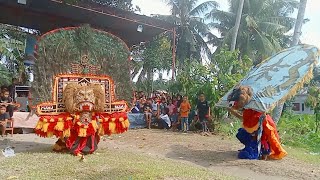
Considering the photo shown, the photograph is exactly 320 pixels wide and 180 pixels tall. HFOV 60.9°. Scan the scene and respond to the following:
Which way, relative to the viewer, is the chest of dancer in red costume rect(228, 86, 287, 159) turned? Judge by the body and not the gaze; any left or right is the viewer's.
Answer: facing to the left of the viewer

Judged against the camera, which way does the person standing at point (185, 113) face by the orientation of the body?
toward the camera

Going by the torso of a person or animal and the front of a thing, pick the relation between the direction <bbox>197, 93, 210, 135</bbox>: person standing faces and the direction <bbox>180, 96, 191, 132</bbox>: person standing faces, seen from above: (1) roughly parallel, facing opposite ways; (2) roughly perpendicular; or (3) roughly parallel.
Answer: roughly parallel

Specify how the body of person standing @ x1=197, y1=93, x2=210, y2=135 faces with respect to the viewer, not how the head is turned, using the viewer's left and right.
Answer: facing the viewer

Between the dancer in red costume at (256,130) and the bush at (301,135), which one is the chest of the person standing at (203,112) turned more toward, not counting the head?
the dancer in red costume

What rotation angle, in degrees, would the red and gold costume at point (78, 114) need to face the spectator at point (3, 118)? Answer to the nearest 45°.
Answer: approximately 135° to its right

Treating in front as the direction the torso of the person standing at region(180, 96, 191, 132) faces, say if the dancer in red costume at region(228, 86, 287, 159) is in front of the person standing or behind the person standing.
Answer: in front

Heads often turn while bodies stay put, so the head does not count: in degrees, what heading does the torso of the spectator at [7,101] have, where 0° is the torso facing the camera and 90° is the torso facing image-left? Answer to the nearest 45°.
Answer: approximately 315°

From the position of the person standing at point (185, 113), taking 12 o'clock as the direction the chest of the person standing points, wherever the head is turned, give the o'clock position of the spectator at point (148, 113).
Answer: The spectator is roughly at 4 o'clock from the person standing.

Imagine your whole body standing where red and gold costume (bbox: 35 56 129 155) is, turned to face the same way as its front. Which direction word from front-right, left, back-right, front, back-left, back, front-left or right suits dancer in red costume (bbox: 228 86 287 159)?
left

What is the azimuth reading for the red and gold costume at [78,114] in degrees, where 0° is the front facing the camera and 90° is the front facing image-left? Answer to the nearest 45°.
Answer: approximately 0°
